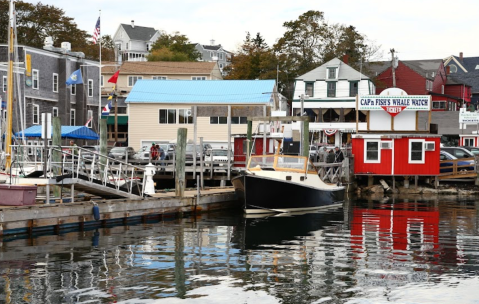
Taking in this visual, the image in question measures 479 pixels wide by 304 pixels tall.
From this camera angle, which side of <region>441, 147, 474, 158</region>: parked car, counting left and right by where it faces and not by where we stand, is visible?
right

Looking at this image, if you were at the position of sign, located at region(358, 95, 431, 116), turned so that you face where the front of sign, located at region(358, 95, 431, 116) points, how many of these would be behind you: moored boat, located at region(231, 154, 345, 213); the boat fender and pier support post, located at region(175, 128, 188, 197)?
0

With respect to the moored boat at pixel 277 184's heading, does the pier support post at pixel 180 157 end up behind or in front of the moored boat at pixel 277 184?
in front

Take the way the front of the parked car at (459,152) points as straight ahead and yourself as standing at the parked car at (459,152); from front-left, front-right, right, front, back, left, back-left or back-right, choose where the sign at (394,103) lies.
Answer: back-right

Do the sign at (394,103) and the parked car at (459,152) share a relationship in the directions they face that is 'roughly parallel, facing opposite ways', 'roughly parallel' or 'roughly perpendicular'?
roughly perpendicular

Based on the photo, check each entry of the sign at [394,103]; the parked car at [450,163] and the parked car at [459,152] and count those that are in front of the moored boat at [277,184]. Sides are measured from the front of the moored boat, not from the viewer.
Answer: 0

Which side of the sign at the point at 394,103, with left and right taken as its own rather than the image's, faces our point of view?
front

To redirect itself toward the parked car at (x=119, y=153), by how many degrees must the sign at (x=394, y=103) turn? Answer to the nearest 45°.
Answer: approximately 90° to its right

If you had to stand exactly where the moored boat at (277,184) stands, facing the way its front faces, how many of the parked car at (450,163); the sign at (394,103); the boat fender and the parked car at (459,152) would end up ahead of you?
1

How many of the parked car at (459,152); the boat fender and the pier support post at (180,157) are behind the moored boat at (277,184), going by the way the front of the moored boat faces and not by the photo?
1

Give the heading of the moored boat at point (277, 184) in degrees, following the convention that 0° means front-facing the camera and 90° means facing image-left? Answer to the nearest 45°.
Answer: approximately 45°

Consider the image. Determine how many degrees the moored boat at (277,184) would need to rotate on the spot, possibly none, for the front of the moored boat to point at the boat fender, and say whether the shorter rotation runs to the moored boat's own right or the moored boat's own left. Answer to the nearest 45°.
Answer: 0° — it already faces it

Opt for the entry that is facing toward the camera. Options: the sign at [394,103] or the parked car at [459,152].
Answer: the sign

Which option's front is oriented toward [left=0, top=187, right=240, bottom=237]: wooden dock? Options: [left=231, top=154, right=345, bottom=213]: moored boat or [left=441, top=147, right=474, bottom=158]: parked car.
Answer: the moored boat

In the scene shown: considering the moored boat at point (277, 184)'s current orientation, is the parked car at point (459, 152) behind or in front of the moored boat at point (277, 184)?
behind

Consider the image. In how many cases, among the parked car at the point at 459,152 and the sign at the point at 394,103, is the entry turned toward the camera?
1

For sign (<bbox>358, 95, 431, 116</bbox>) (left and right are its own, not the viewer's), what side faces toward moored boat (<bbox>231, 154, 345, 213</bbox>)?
front

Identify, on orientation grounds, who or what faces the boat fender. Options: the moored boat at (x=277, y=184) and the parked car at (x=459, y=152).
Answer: the moored boat

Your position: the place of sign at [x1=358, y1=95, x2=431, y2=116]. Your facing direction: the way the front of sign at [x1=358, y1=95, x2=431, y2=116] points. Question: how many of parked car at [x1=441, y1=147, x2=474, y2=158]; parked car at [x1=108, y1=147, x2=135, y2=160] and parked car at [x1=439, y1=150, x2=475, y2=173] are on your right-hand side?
1
